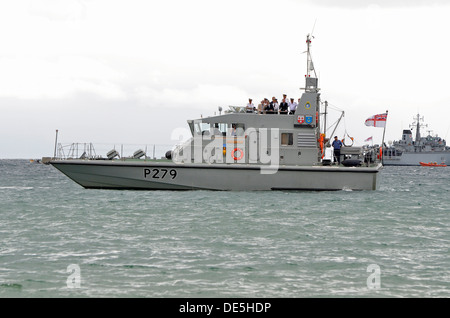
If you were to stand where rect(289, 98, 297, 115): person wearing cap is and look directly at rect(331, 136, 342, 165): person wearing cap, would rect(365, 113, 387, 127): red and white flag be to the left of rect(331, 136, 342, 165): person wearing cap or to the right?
left

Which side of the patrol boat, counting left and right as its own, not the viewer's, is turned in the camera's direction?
left
